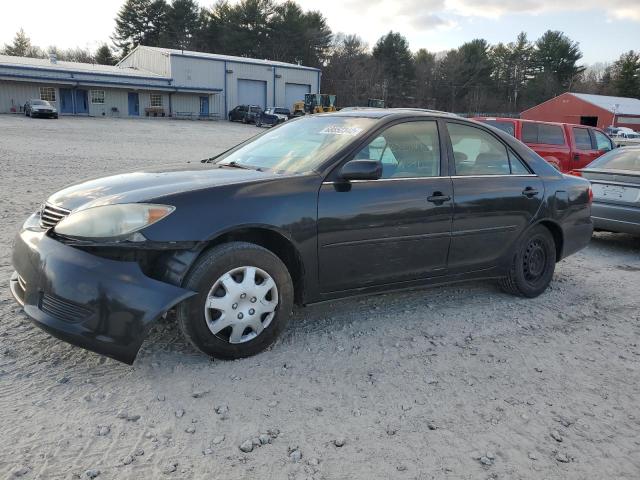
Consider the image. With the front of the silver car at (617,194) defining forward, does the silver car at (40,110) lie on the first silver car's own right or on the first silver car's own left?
on the first silver car's own left

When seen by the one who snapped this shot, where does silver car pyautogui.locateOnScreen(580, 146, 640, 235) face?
facing away from the viewer and to the right of the viewer

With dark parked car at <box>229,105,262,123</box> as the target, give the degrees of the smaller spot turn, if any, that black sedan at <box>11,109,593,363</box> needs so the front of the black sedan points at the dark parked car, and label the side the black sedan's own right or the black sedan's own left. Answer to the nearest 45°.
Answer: approximately 135° to the black sedan's own right

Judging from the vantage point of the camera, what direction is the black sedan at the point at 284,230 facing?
facing the viewer and to the left of the viewer

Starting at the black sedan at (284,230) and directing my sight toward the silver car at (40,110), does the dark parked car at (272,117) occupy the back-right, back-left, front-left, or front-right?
front-right

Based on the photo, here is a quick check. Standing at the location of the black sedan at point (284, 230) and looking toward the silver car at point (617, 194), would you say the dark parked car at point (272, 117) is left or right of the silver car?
left
